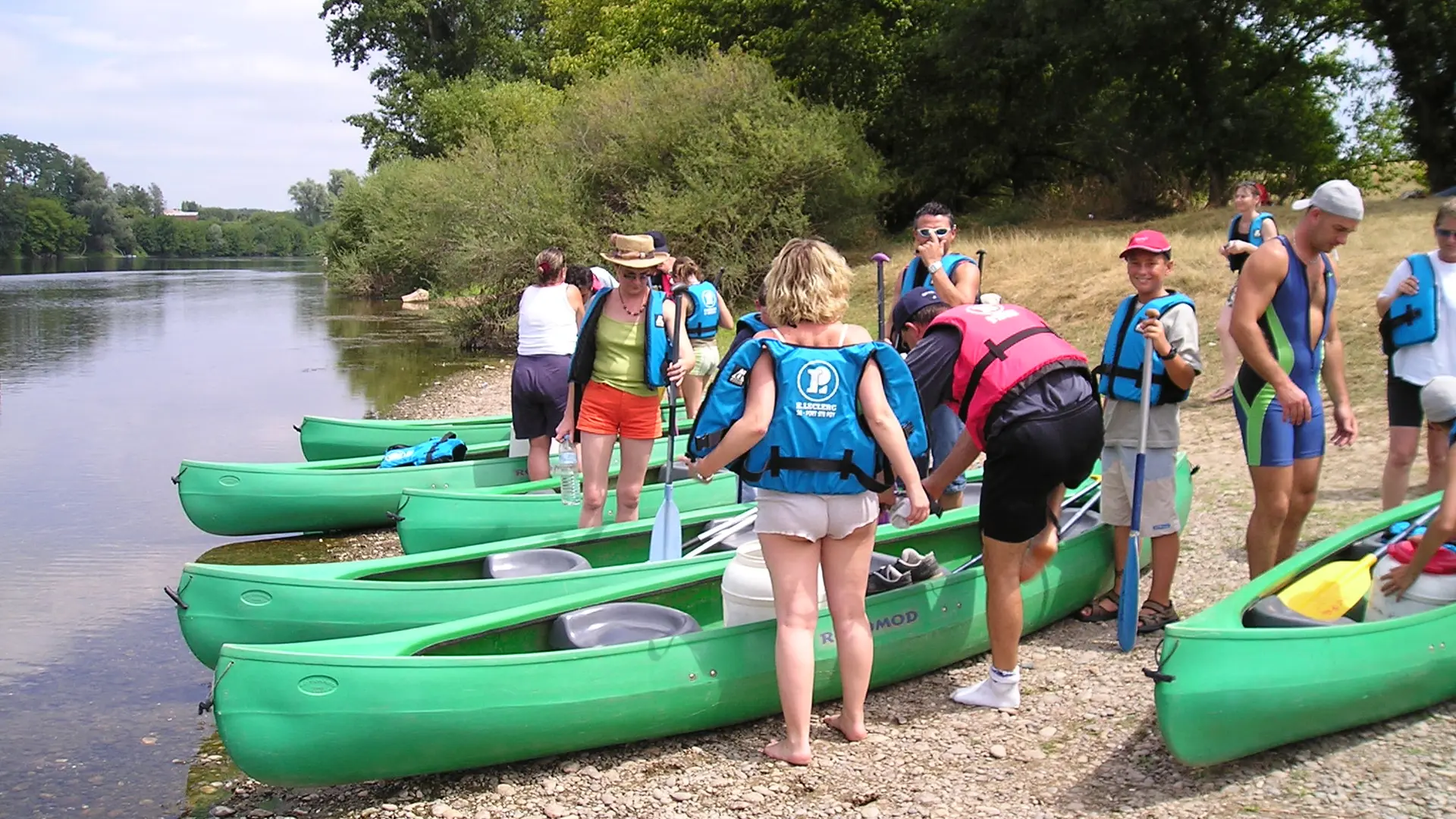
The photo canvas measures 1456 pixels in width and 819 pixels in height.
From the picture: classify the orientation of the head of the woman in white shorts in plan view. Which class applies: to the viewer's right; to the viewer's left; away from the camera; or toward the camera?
away from the camera

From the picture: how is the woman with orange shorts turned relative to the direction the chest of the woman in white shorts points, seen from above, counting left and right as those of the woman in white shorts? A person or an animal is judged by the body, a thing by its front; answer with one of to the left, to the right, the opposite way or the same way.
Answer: the opposite way

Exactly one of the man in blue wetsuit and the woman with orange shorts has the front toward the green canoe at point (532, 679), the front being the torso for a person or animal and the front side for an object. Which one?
the woman with orange shorts

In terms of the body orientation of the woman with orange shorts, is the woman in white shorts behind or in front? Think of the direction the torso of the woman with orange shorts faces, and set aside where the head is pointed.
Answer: in front

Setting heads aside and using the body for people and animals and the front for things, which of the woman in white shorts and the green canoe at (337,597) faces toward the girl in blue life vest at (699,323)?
the woman in white shorts

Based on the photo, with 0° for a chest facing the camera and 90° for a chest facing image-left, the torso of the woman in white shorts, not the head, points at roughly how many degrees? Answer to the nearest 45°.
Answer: approximately 180°

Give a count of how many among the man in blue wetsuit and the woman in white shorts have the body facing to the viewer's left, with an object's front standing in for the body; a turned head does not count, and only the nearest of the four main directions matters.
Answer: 0

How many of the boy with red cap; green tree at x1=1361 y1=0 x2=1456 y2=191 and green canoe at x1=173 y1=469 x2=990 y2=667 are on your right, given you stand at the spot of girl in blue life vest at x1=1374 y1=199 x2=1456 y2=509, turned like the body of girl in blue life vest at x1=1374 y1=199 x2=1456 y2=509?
2

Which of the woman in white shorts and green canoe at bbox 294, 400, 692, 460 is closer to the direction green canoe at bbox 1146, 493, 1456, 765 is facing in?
the woman in white shorts

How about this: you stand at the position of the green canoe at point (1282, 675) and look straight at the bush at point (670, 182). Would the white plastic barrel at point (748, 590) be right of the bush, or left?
left
